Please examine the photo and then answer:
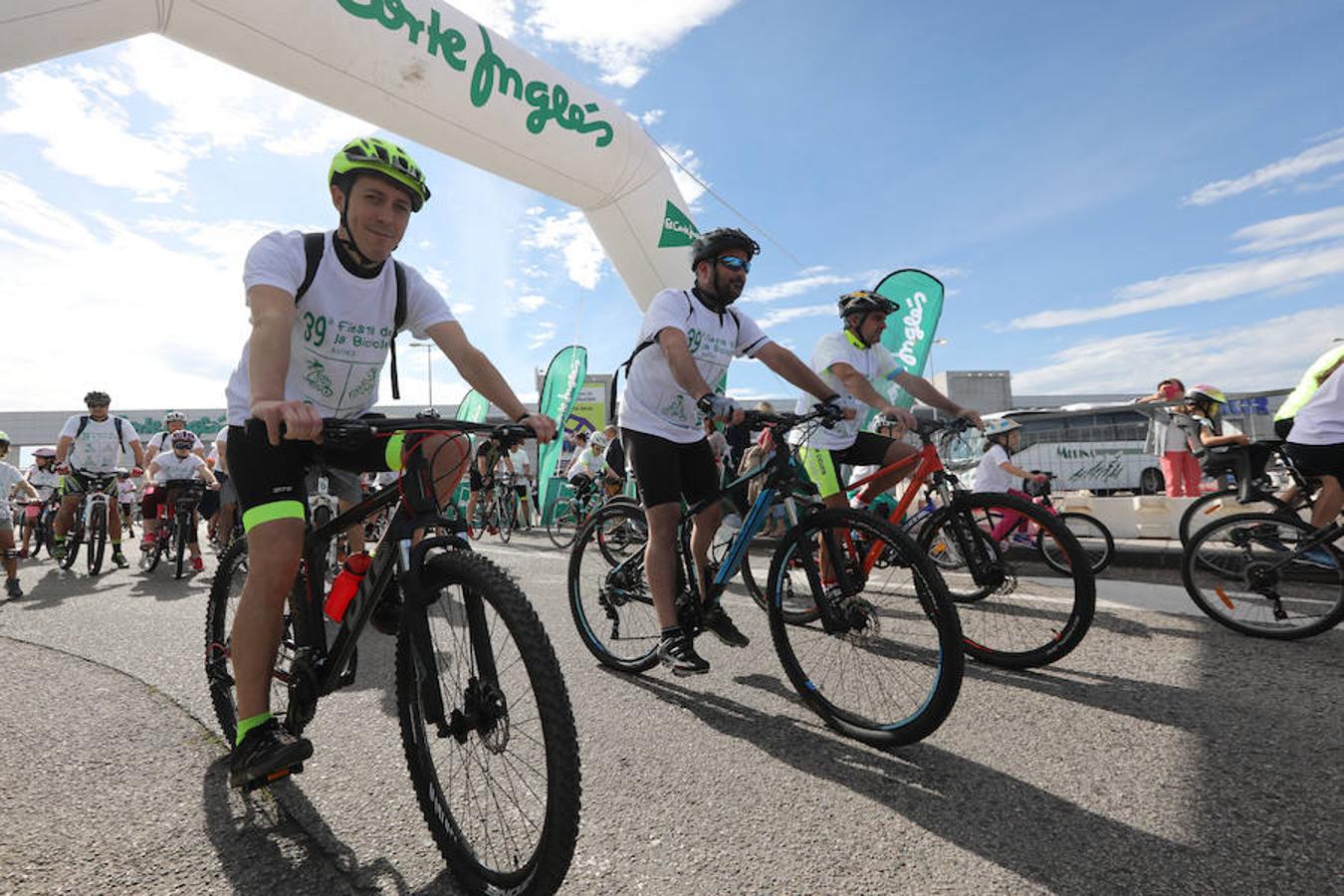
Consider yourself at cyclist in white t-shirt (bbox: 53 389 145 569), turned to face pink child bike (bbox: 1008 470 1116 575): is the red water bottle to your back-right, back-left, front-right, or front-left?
front-right

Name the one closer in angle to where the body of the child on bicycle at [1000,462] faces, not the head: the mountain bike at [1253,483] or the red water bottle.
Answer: the mountain bike

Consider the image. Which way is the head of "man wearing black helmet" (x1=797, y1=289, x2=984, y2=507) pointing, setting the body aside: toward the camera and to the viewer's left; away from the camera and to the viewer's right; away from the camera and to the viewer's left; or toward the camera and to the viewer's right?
toward the camera and to the viewer's right

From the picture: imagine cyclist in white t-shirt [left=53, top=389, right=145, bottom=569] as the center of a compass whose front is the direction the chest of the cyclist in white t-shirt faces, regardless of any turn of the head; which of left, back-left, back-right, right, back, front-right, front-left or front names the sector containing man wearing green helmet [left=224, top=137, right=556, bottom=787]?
front

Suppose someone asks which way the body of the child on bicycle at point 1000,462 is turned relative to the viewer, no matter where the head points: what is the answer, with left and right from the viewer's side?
facing to the right of the viewer

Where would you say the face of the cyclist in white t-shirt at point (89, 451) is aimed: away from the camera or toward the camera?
toward the camera

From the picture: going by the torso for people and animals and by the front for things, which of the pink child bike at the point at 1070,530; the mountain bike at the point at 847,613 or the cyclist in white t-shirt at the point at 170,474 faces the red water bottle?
the cyclist in white t-shirt

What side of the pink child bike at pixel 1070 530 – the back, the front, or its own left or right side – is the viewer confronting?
right

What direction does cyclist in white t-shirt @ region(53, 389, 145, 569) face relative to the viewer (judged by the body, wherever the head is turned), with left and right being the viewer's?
facing the viewer

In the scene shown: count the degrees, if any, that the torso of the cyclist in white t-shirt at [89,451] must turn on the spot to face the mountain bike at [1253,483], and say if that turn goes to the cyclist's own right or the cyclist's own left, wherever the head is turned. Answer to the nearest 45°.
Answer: approximately 45° to the cyclist's own left

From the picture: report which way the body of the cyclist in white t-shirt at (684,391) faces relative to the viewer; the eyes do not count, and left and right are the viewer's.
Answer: facing the viewer and to the right of the viewer

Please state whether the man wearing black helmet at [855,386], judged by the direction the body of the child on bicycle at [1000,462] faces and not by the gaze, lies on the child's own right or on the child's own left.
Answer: on the child's own right

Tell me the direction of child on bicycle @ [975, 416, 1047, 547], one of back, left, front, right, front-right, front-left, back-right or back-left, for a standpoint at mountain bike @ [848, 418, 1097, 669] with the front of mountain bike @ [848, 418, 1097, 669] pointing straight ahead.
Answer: back-left

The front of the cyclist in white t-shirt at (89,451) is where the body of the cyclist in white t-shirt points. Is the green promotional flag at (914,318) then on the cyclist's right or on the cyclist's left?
on the cyclist's left

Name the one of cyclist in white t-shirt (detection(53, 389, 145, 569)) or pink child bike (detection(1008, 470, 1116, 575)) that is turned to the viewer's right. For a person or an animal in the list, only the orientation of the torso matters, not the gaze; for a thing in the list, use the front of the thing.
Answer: the pink child bike

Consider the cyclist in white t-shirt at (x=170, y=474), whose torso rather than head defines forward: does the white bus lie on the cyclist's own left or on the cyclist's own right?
on the cyclist's own left

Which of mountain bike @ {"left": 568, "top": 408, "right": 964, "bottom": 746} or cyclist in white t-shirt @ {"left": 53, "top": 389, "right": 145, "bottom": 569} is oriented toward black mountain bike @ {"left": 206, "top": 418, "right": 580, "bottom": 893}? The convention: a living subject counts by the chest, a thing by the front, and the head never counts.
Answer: the cyclist in white t-shirt
